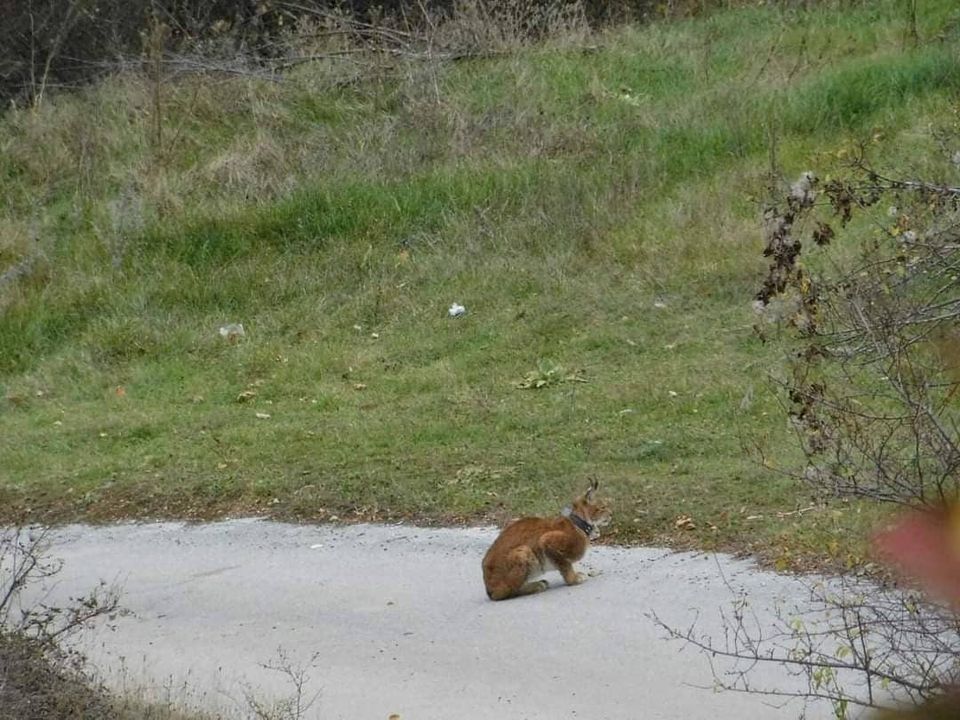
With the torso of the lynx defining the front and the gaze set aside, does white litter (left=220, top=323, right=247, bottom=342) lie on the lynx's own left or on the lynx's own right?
on the lynx's own left

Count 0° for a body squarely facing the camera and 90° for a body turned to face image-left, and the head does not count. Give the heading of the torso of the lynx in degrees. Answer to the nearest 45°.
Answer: approximately 270°

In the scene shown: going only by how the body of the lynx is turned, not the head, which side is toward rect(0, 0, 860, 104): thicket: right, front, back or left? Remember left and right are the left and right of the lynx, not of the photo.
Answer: left
